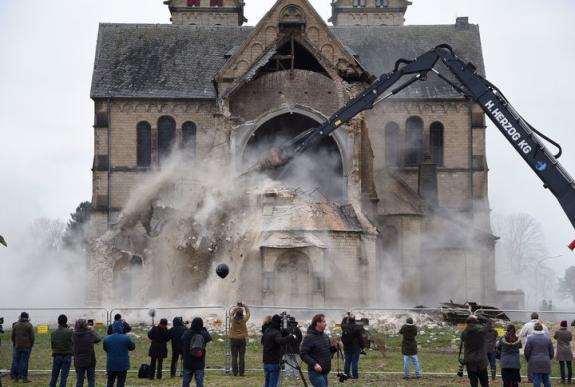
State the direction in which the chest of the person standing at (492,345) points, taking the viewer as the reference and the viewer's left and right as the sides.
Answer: facing away from the viewer

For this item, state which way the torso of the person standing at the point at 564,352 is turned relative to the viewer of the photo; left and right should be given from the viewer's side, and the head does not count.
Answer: facing away from the viewer

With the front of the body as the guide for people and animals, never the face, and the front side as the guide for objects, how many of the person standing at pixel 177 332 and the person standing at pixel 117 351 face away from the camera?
2

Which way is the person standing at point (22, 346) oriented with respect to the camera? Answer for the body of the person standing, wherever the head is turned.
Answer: away from the camera

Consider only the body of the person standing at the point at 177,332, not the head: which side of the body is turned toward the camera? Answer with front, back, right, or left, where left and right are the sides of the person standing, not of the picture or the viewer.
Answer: back

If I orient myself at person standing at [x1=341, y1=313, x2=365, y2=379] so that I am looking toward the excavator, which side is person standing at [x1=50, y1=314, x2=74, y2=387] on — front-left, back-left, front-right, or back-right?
back-left

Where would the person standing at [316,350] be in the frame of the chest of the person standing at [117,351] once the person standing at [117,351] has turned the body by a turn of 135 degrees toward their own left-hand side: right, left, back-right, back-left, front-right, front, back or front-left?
left

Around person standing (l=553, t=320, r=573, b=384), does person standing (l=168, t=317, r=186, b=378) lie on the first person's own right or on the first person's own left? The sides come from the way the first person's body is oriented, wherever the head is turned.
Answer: on the first person's own left

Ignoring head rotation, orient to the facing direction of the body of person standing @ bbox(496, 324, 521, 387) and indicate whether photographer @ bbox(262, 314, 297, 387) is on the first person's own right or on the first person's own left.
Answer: on the first person's own left

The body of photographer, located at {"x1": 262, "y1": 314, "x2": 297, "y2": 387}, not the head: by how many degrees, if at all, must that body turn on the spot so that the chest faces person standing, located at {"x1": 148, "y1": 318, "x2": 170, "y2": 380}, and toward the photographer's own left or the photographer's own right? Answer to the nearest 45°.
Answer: approximately 90° to the photographer's own left

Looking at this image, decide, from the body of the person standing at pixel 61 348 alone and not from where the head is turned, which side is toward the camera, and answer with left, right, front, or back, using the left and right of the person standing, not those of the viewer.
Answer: back

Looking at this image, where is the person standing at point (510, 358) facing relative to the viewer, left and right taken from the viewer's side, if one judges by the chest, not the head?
facing away from the viewer

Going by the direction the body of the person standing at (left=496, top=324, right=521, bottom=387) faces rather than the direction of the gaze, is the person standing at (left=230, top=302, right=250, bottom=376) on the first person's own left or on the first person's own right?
on the first person's own left

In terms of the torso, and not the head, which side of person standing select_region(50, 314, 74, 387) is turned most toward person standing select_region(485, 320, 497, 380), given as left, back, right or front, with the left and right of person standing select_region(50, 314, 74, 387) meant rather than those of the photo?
right

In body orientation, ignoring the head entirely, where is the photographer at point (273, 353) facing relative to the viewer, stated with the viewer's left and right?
facing away from the viewer and to the right of the viewer
